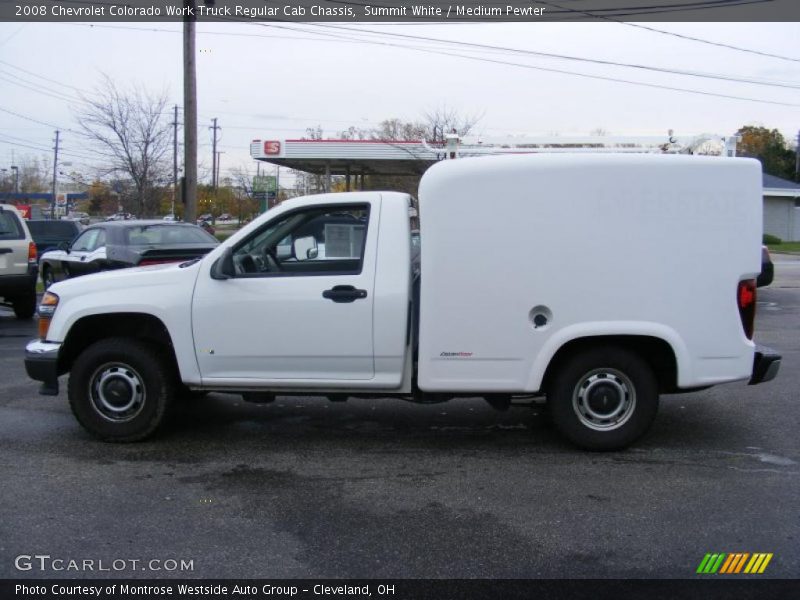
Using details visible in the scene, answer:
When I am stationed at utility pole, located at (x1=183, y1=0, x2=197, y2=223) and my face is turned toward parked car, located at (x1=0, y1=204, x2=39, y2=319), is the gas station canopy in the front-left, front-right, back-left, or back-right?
back-left

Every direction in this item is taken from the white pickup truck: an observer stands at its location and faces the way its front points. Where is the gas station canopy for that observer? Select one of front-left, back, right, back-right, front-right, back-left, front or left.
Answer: right

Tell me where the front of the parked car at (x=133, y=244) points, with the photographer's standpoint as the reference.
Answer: facing away from the viewer and to the left of the viewer

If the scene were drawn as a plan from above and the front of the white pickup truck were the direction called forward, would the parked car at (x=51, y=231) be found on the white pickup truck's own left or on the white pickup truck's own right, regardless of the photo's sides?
on the white pickup truck's own right

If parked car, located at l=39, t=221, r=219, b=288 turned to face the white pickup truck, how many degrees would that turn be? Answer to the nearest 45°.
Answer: approximately 135° to its left

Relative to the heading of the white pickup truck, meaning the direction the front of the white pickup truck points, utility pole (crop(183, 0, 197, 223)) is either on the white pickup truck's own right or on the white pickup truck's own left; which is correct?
on the white pickup truck's own right

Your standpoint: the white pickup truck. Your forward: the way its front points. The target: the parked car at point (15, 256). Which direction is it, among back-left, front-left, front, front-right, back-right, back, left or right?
front-right

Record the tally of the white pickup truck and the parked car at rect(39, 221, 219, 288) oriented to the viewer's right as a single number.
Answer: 0

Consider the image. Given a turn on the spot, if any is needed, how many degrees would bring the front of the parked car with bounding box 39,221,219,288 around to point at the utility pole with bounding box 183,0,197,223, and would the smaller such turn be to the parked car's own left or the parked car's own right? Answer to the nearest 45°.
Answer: approximately 45° to the parked car's own right

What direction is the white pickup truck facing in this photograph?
to the viewer's left
